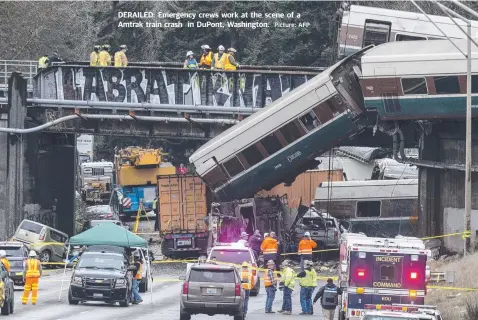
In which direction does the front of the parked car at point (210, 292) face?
away from the camera

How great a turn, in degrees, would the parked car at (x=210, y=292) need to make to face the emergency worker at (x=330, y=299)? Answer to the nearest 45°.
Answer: approximately 90° to its right

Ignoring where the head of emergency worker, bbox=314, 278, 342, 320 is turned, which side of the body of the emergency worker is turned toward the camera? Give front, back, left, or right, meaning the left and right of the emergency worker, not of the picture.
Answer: back

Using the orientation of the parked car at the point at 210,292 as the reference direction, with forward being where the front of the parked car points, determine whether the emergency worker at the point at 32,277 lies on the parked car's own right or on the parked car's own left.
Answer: on the parked car's own left
